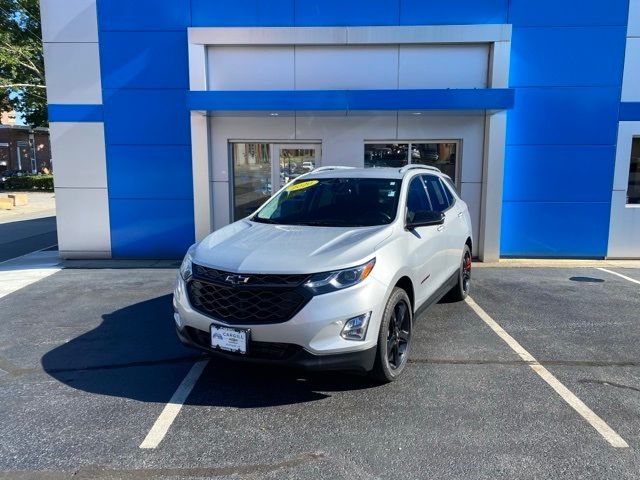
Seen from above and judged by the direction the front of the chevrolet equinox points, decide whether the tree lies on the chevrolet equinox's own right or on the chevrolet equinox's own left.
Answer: on the chevrolet equinox's own right

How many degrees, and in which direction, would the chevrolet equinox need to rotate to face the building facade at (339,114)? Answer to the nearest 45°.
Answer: approximately 135° to its right

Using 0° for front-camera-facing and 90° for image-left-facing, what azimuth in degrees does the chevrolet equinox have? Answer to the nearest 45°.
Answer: approximately 45°

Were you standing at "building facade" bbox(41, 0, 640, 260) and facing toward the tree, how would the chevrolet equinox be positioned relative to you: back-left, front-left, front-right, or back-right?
back-left

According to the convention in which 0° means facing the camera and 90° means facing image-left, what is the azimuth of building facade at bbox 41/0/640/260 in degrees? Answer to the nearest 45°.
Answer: approximately 0°

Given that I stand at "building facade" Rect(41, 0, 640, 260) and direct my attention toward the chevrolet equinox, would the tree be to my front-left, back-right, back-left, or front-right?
back-right

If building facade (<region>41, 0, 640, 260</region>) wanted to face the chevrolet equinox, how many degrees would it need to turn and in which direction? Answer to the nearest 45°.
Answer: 0° — it already faces it

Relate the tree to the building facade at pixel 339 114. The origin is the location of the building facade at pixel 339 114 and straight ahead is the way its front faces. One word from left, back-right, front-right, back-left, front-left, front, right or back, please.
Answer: back-right
